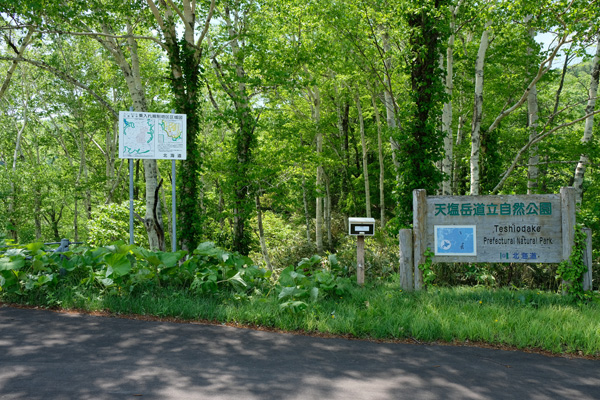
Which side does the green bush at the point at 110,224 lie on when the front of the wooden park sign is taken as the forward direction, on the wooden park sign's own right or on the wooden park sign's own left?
on the wooden park sign's own right

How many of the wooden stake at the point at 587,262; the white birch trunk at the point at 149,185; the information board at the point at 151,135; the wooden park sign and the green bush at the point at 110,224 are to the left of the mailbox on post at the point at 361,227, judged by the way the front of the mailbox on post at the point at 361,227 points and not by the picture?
2

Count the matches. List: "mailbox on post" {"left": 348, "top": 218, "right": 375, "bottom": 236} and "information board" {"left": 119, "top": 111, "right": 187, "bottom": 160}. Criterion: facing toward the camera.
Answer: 2

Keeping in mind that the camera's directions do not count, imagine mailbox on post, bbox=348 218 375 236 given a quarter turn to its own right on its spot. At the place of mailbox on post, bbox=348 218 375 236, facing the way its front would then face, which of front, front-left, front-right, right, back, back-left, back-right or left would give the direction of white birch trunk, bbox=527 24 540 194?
back-right

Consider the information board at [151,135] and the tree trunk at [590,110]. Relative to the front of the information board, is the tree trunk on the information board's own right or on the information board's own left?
on the information board's own left

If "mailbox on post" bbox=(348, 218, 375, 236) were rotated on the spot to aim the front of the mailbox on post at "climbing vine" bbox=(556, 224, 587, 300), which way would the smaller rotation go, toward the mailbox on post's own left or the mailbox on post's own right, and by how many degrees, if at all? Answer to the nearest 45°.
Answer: approximately 90° to the mailbox on post's own left

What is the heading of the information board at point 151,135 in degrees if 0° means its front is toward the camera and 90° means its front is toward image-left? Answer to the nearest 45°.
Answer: approximately 0°

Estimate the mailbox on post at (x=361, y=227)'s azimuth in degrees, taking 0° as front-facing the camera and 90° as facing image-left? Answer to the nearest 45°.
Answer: approximately 0°

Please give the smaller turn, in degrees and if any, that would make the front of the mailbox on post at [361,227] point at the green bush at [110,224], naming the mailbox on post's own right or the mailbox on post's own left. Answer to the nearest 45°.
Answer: approximately 135° to the mailbox on post's own right

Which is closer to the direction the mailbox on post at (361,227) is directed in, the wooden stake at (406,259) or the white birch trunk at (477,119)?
the wooden stake

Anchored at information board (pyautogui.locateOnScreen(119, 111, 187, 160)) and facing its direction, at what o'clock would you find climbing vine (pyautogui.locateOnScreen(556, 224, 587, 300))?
The climbing vine is roughly at 10 o'clock from the information board.

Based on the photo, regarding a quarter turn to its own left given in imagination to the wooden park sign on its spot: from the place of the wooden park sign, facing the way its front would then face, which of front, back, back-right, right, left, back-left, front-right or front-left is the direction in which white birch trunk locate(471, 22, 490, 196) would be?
left

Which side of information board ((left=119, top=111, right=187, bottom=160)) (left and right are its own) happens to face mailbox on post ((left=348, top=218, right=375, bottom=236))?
left
